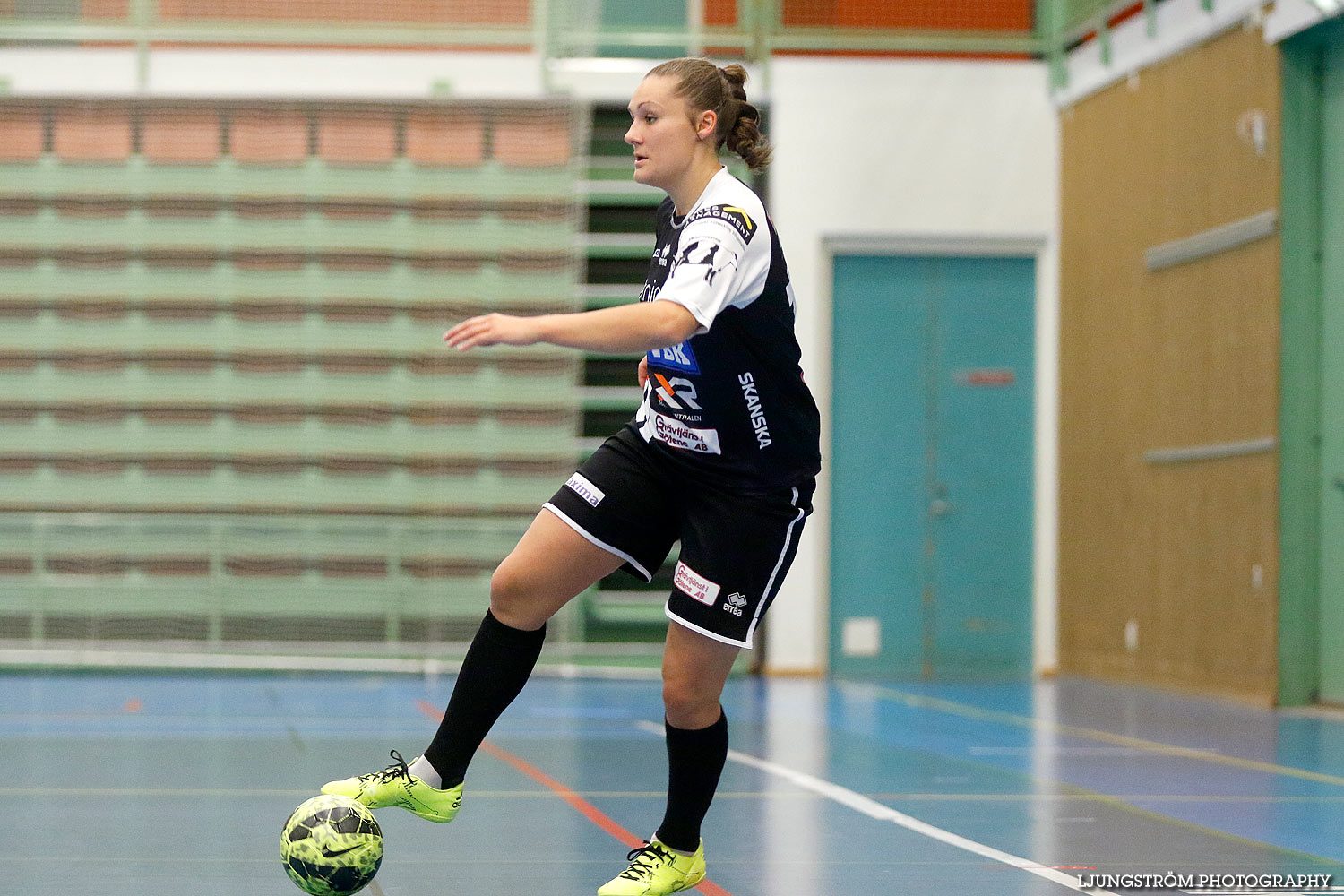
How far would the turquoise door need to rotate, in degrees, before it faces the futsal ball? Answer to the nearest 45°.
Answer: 0° — it already faces it

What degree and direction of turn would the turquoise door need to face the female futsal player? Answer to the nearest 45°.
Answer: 0° — it already faces them

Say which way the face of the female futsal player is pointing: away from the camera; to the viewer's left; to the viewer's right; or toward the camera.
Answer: to the viewer's left

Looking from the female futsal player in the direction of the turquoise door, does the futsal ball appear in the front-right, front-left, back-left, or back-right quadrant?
back-left

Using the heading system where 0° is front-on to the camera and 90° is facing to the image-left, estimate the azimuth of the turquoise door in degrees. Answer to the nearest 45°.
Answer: approximately 0°
